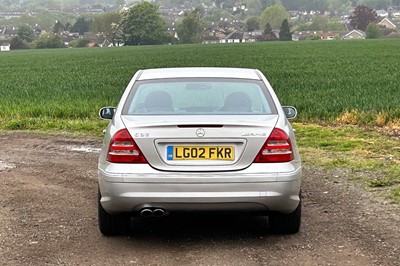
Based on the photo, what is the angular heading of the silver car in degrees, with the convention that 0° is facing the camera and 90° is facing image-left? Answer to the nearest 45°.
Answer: approximately 180°
